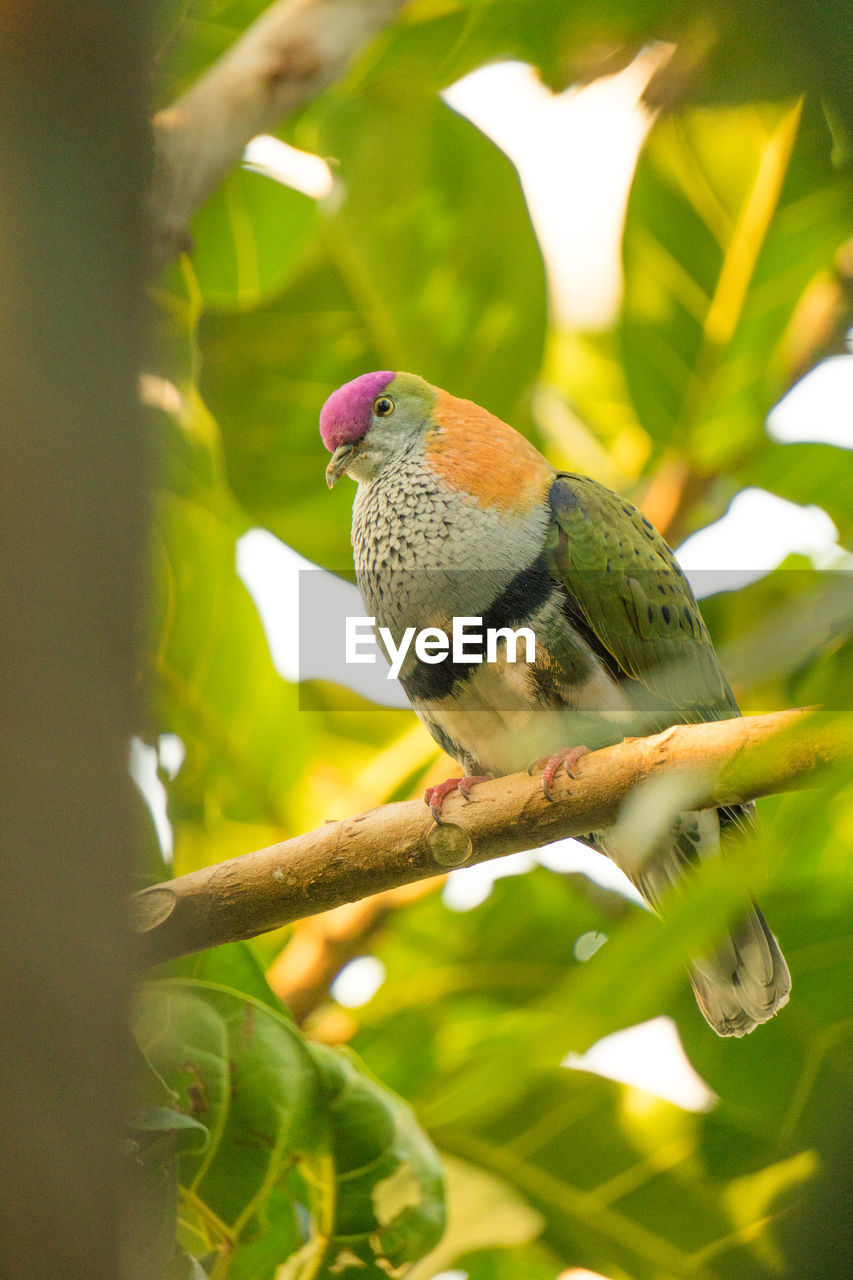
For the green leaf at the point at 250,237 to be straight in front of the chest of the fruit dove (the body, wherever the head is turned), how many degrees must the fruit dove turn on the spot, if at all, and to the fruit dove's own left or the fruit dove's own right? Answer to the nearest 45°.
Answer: approximately 90° to the fruit dove's own right

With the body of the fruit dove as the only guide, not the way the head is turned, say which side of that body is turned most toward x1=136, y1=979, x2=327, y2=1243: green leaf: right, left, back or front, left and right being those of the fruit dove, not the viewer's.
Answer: front

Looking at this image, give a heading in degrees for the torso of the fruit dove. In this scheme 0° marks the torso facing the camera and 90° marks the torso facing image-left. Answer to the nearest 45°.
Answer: approximately 45°
